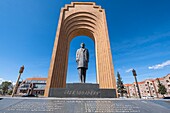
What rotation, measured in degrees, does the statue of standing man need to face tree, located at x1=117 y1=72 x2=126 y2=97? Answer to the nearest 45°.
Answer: approximately 135° to its left

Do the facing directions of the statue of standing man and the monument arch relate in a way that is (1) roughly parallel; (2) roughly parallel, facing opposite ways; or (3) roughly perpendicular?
roughly parallel

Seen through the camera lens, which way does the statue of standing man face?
facing the viewer

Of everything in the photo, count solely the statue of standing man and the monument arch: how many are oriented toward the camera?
2

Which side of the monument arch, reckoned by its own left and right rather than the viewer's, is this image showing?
front
